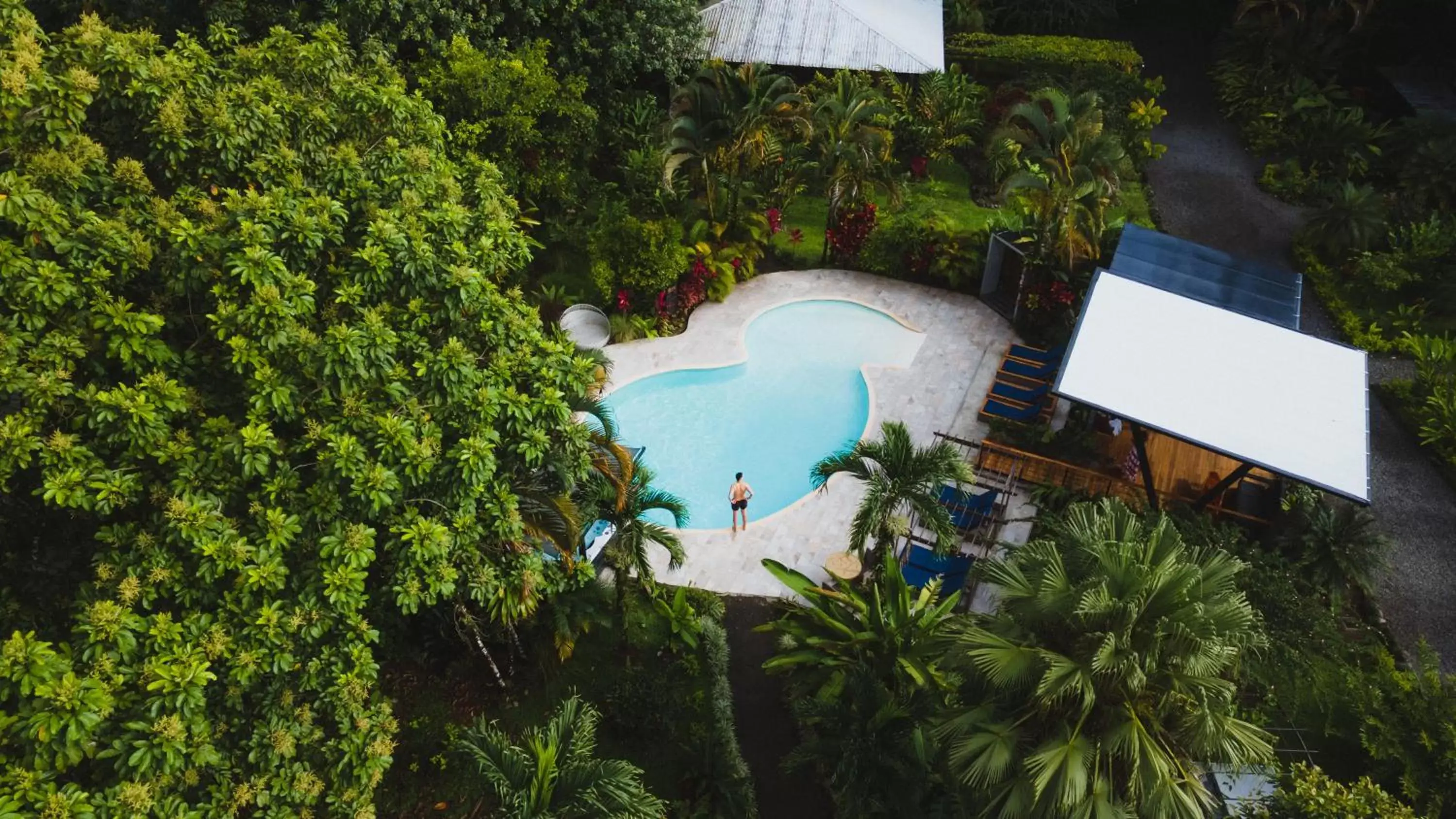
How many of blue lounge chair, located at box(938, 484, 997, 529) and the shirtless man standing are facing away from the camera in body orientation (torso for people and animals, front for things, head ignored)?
1

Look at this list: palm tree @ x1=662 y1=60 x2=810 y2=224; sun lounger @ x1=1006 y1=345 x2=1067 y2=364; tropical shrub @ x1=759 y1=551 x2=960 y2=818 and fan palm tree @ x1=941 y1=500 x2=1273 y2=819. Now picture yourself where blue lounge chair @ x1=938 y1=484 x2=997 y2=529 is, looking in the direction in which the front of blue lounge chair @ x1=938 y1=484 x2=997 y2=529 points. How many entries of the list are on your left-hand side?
2

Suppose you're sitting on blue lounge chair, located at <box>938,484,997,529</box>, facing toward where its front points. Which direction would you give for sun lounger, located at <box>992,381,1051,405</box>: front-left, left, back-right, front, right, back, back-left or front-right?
right

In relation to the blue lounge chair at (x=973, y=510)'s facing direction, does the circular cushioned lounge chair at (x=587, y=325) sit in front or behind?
in front

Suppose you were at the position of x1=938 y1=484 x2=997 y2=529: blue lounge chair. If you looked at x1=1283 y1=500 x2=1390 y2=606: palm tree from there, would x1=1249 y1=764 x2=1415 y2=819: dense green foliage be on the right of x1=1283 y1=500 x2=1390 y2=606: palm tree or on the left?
right

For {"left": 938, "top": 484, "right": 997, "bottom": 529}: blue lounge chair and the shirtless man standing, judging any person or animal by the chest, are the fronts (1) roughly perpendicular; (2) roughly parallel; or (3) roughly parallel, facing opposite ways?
roughly perpendicular

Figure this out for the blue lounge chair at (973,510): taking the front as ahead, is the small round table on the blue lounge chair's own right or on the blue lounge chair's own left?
on the blue lounge chair's own left

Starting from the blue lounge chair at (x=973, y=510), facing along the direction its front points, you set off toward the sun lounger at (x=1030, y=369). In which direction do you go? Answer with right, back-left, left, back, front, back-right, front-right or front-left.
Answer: right

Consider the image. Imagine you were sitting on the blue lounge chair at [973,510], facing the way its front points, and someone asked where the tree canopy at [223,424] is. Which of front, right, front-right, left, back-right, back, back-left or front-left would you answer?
front-left

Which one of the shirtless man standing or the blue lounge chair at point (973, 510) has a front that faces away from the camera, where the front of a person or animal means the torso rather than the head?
the shirtless man standing

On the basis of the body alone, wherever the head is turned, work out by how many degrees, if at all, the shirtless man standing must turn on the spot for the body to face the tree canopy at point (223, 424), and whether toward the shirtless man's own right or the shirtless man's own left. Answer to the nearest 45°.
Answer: approximately 135° to the shirtless man's own left

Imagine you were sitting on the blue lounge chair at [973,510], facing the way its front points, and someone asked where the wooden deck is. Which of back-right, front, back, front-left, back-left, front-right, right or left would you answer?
back-right

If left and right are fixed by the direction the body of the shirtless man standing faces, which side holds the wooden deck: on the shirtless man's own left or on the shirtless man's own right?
on the shirtless man's own right

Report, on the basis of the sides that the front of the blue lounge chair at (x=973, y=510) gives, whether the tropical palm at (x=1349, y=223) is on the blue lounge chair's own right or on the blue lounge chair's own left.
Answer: on the blue lounge chair's own right

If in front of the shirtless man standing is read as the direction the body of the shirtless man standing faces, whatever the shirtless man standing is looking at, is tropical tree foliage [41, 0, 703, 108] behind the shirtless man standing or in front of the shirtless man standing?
in front

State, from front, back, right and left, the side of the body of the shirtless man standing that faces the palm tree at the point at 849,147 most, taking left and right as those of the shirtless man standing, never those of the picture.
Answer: front

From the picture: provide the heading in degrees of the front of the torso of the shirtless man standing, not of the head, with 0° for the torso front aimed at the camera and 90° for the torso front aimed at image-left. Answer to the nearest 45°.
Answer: approximately 180°

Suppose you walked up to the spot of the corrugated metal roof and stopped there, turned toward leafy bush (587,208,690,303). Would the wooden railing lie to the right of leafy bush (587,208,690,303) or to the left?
left

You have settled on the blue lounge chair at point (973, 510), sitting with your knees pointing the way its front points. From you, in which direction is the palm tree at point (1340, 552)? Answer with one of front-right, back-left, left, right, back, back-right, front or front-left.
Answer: back

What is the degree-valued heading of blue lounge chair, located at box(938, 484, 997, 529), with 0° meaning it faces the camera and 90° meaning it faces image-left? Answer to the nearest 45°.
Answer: approximately 90°
